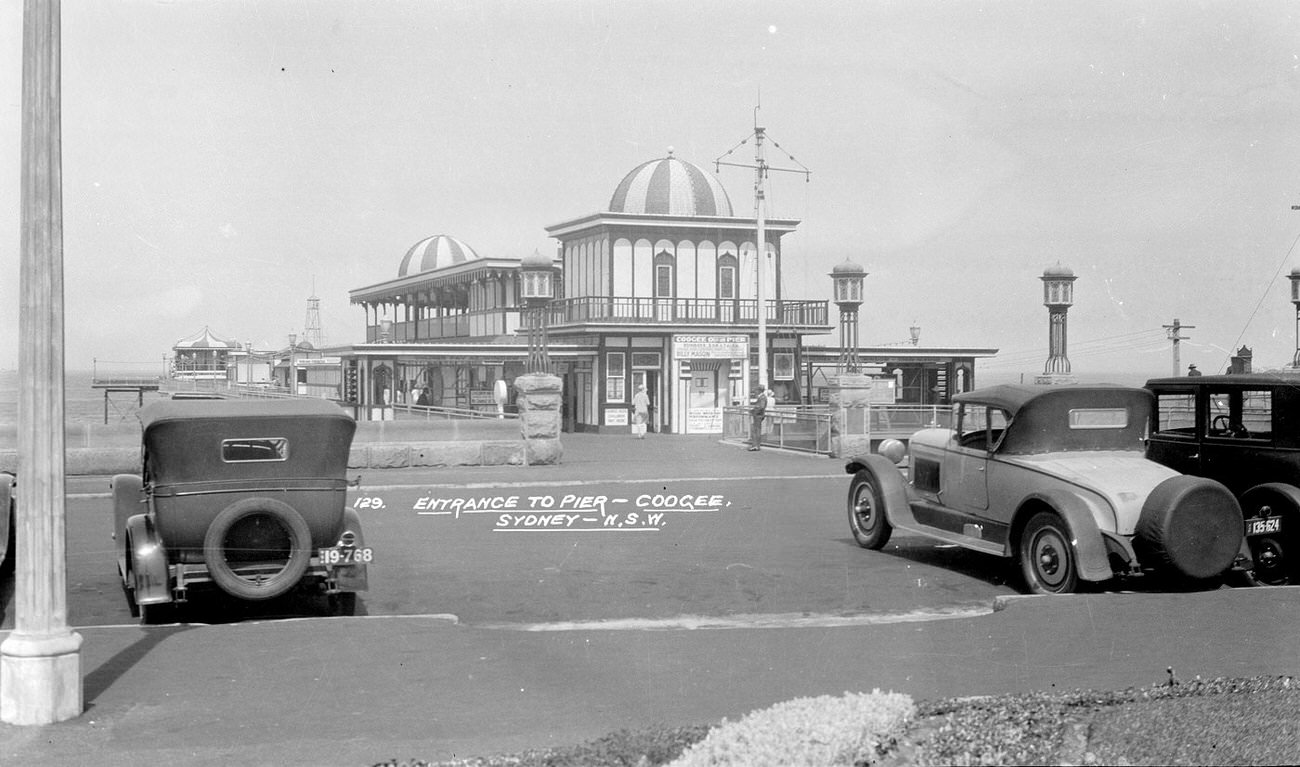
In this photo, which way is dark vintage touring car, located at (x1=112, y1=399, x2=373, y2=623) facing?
away from the camera

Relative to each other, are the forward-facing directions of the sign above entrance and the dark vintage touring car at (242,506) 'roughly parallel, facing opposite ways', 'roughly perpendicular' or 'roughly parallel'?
roughly parallel, facing opposite ways

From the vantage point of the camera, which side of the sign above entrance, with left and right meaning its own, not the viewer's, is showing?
front

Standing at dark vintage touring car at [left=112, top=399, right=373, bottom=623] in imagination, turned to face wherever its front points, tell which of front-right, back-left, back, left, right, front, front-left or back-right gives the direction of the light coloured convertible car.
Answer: right

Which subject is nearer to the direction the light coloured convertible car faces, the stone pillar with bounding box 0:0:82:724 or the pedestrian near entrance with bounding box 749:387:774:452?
the pedestrian near entrance

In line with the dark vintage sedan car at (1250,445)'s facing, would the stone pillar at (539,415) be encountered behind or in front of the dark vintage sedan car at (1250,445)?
in front

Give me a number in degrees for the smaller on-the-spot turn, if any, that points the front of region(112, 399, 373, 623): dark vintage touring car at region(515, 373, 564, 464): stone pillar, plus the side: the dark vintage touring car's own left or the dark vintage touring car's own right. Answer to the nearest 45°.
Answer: approximately 45° to the dark vintage touring car's own right

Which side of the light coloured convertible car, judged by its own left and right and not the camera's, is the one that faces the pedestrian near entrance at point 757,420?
front

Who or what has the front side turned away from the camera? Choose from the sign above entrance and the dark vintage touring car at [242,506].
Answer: the dark vintage touring car

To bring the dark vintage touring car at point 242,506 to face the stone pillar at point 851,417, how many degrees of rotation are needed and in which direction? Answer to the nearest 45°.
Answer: approximately 45° to its right

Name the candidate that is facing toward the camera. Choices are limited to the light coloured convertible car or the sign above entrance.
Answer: the sign above entrance

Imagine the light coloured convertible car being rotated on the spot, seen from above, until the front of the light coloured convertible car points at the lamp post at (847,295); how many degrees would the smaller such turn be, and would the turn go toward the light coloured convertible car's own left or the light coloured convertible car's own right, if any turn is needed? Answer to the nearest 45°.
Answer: approximately 45° to the light coloured convertible car's own right
